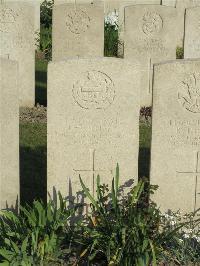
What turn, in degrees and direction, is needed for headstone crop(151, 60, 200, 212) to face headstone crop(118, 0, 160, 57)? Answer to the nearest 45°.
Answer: approximately 180°

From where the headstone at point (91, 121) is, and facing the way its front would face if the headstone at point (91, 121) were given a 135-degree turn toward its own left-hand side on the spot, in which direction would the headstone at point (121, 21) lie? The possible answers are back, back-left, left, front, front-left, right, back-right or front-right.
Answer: front-left

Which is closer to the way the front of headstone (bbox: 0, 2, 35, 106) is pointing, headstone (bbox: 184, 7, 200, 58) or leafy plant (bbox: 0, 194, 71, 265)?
the leafy plant

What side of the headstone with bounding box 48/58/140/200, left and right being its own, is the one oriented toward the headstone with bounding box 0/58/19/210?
right

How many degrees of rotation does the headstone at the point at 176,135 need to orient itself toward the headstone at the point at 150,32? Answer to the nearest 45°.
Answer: approximately 180°

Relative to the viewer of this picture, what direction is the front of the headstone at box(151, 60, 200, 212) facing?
facing the viewer

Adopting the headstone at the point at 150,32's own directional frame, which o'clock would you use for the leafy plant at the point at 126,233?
The leafy plant is roughly at 12 o'clock from the headstone.

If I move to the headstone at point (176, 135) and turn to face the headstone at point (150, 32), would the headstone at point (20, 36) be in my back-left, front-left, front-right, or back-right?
front-left

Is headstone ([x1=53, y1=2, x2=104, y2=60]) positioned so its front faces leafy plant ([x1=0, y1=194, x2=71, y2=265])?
yes

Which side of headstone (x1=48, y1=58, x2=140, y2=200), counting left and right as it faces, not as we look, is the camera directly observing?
front
